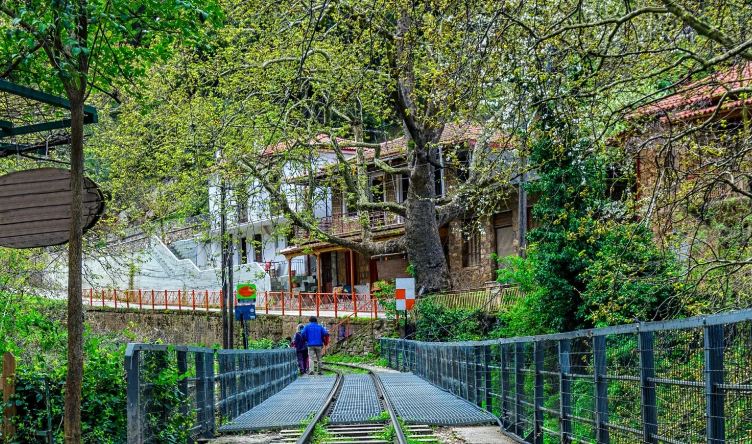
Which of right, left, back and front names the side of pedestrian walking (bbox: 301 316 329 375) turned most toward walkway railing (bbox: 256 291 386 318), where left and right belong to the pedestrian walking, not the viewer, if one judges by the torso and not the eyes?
front

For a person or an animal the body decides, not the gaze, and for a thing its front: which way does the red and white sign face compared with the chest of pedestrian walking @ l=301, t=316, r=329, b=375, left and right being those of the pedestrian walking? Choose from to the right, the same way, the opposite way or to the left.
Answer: the opposite way

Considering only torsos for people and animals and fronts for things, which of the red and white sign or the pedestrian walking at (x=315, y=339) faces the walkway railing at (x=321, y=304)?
the pedestrian walking

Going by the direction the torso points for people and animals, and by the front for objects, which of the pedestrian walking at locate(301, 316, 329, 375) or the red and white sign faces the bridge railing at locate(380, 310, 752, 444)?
the red and white sign

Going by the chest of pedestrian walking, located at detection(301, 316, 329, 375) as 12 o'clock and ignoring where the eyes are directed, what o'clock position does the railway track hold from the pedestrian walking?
The railway track is roughly at 6 o'clock from the pedestrian walking.

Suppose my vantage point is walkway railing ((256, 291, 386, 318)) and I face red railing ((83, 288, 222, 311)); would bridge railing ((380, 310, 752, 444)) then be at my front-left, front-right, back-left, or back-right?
back-left

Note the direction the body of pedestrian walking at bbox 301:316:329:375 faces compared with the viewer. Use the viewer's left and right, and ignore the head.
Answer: facing away from the viewer

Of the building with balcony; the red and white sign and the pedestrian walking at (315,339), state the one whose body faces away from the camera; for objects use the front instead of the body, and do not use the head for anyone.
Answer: the pedestrian walking

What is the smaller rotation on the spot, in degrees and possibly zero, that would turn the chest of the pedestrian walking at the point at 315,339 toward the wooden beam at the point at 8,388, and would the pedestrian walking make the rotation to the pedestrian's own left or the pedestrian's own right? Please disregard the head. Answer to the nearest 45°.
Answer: approximately 180°

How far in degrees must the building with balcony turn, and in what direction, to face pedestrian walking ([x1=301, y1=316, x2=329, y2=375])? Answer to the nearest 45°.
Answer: approximately 45° to its left

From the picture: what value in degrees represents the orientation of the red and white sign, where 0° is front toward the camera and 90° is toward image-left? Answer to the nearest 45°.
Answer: approximately 0°

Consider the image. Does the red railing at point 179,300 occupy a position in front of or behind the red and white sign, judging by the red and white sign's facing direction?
behind

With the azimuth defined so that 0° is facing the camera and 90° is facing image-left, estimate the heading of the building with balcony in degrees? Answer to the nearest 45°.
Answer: approximately 45°

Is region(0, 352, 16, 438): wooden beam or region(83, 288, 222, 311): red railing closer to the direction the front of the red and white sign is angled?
the wooden beam

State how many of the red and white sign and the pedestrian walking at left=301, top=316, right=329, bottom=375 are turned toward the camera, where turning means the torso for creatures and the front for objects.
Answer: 1

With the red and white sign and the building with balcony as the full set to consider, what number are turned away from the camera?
0
